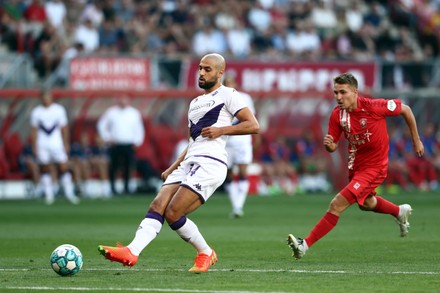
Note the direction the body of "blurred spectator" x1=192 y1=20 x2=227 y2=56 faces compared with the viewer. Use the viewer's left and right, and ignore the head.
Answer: facing the viewer

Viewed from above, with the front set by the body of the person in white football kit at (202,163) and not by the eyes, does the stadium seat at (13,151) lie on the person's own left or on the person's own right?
on the person's own right

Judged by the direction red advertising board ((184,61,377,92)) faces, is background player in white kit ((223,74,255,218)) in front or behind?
in front

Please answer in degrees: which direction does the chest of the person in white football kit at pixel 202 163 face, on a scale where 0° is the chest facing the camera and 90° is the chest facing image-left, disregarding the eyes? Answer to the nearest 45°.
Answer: approximately 45°

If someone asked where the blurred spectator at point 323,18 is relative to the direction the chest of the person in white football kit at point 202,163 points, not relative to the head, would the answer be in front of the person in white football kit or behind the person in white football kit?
behind

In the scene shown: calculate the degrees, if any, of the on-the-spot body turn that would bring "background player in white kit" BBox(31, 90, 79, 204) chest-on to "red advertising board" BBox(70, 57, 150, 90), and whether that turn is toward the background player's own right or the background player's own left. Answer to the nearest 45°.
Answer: approximately 135° to the background player's own left

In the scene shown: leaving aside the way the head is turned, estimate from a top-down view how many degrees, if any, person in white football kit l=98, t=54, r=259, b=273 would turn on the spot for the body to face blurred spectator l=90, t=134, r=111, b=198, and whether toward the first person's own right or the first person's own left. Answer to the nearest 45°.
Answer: approximately 135° to the first person's own right

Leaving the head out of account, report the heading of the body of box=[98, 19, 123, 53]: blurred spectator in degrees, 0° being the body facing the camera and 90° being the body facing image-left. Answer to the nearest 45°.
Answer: approximately 0°

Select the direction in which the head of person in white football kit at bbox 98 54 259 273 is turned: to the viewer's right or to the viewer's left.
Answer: to the viewer's left

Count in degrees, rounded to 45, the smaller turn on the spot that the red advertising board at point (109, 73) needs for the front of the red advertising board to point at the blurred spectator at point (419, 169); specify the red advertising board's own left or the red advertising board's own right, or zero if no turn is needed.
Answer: approximately 90° to the red advertising board's own left

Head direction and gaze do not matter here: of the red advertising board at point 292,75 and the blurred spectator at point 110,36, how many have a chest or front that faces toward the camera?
2

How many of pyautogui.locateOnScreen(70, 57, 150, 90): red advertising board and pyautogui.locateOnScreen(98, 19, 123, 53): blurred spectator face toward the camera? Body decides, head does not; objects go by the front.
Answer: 2

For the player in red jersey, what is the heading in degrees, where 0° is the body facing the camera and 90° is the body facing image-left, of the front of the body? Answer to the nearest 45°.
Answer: approximately 45°

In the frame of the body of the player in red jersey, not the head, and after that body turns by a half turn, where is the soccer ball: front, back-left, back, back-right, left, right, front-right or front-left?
back

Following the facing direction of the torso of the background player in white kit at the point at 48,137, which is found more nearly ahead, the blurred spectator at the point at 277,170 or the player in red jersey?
the player in red jersey
